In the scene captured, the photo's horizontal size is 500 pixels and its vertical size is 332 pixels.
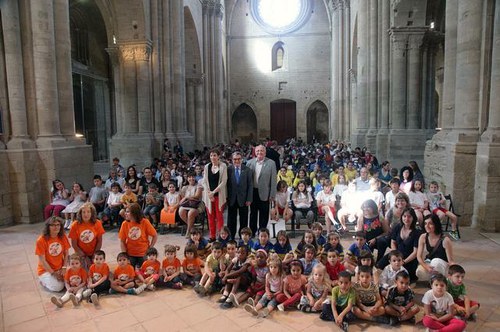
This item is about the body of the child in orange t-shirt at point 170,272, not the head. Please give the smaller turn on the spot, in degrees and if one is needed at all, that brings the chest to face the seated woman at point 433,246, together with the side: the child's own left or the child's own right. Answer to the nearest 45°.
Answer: approximately 90° to the child's own left

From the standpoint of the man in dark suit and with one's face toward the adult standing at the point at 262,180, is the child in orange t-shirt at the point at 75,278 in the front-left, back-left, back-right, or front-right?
back-right

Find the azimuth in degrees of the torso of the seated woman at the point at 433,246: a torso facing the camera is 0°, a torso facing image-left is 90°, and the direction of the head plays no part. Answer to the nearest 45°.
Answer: approximately 45°

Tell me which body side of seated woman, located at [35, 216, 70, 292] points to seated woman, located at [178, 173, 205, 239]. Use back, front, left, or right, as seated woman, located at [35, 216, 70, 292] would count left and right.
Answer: left

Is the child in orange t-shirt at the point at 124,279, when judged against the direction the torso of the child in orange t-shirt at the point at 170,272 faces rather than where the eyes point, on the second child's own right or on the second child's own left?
on the second child's own right

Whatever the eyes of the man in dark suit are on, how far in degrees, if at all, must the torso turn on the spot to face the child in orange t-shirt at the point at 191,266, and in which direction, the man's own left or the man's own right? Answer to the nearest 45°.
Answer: approximately 45° to the man's own right

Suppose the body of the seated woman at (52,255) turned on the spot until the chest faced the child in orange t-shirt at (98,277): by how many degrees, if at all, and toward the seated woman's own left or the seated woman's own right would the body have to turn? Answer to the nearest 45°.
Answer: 0° — they already face them
